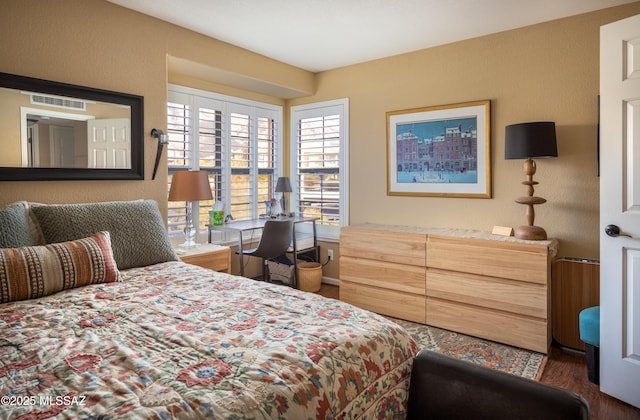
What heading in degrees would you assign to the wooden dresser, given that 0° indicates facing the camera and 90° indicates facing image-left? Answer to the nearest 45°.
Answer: approximately 45°

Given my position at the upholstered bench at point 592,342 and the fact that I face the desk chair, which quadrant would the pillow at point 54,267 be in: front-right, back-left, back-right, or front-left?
front-left

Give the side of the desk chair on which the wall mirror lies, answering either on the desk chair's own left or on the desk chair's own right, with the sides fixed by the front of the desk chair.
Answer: on the desk chair's own left

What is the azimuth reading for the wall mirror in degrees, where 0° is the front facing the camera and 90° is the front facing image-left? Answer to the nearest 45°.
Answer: approximately 315°

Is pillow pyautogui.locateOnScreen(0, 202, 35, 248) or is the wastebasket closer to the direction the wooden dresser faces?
the pillow

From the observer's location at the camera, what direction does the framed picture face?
facing the viewer and to the left of the viewer

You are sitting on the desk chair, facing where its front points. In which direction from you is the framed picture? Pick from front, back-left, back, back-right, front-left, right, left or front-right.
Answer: back-right

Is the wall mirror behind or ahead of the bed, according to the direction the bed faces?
behind

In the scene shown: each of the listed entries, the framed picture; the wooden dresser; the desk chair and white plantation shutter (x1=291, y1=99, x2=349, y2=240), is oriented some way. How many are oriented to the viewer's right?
0

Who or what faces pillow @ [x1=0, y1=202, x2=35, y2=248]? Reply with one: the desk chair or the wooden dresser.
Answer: the wooden dresser

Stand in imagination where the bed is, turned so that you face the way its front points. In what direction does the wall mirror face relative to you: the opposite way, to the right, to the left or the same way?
the same way

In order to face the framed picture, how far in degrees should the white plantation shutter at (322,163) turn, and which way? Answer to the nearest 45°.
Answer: approximately 90° to its left

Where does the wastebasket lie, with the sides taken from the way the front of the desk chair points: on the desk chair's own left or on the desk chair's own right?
on the desk chair's own right
